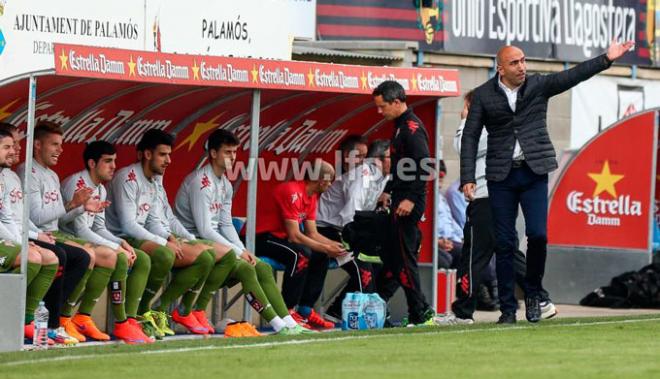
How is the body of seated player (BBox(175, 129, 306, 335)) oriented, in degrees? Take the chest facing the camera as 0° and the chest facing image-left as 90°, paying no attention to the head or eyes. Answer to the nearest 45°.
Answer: approximately 315°

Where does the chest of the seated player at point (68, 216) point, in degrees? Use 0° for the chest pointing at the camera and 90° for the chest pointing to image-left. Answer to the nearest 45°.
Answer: approximately 315°

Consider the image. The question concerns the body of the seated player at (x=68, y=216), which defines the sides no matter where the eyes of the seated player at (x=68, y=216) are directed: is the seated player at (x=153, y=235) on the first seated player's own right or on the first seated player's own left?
on the first seated player's own left

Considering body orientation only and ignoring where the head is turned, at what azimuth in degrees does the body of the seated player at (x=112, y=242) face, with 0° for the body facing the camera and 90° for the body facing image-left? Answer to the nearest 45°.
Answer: approximately 315°

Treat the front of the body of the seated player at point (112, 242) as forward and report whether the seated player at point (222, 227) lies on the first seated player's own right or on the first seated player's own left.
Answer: on the first seated player's own left

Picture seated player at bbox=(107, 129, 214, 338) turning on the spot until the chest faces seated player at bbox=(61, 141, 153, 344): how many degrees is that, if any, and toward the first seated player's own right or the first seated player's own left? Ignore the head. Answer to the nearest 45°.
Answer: approximately 90° to the first seated player's own right
